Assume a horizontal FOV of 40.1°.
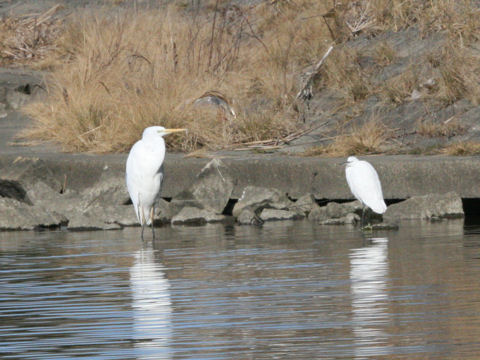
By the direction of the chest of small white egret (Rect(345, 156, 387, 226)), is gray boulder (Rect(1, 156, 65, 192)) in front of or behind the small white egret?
in front

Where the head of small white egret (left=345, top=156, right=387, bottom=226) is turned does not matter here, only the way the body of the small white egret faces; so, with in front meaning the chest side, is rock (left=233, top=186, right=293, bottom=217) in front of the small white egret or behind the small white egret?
in front

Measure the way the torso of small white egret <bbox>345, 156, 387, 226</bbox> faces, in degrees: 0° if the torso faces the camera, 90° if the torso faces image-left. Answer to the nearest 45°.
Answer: approximately 90°

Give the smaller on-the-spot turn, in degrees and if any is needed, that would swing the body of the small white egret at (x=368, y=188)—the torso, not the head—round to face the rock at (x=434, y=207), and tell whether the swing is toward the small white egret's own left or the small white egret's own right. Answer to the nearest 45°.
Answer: approximately 135° to the small white egret's own right
